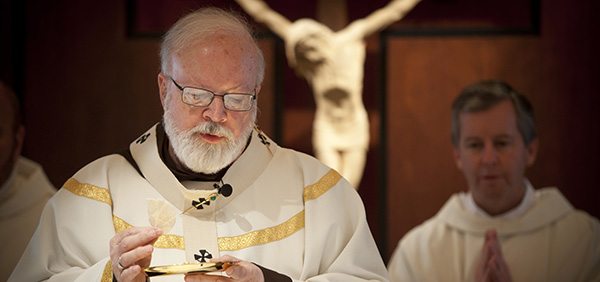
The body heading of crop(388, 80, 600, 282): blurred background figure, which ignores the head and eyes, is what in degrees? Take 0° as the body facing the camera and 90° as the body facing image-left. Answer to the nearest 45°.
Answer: approximately 0°

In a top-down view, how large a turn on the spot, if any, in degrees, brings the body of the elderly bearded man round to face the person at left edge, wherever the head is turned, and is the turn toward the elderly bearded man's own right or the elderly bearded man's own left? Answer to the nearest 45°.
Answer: approximately 135° to the elderly bearded man's own right

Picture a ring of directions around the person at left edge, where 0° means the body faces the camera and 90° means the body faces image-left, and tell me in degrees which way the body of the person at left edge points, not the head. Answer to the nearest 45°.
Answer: approximately 0°

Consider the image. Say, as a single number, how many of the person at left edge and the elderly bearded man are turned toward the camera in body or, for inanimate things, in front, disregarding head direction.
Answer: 2

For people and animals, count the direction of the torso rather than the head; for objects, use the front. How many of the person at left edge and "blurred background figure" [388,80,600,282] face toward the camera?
2

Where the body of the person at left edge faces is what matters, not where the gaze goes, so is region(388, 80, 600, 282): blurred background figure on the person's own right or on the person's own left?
on the person's own left

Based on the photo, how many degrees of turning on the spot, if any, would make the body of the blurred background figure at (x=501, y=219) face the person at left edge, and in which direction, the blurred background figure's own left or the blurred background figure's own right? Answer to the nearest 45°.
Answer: approximately 90° to the blurred background figure's own right
